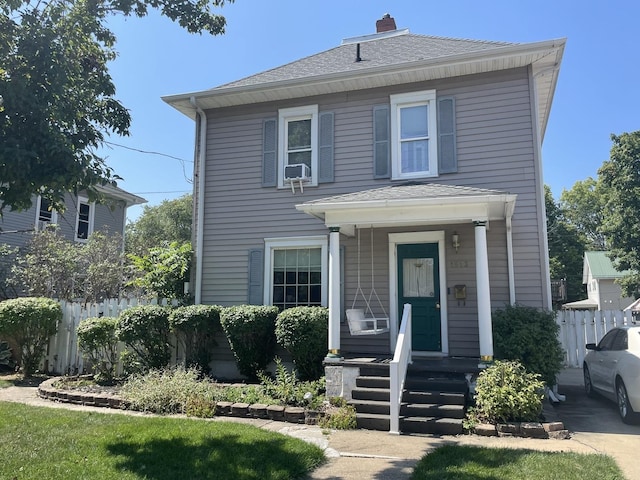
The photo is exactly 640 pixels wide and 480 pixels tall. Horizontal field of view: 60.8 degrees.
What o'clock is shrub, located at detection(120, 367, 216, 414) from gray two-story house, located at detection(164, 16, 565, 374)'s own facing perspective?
The shrub is roughly at 2 o'clock from the gray two-story house.

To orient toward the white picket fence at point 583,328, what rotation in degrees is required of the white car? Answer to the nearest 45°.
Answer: approximately 45° to its right

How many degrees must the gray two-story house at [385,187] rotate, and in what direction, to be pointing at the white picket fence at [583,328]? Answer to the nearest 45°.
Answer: approximately 90° to its left

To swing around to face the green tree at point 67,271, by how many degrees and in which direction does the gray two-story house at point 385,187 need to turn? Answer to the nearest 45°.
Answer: approximately 135° to its right

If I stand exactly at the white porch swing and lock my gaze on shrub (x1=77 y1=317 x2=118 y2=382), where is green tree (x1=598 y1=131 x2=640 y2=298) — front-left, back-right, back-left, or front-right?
back-right

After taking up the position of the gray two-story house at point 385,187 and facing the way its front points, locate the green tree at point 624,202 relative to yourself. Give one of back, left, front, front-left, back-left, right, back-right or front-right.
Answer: back-left

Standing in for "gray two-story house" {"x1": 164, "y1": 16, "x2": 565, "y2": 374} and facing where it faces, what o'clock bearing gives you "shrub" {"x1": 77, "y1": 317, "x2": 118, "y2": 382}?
The shrub is roughly at 3 o'clock from the gray two-story house.

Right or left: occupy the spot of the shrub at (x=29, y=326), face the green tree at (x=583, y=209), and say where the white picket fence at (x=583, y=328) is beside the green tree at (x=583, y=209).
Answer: right

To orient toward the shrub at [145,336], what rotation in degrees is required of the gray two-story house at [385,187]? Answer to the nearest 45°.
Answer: approximately 90° to its right
